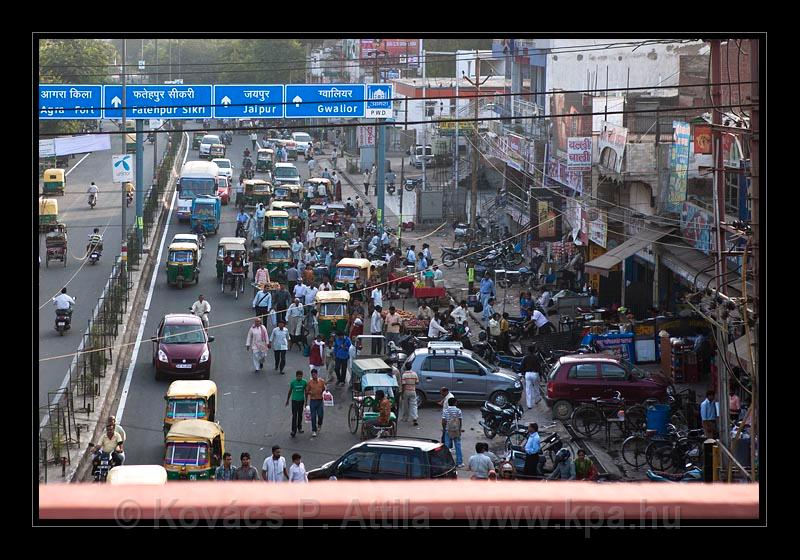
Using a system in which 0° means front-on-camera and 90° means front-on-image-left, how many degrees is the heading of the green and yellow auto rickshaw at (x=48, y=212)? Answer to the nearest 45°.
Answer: approximately 180°

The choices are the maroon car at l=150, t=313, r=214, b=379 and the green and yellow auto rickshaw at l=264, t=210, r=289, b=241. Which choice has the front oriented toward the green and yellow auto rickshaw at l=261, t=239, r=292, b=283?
the green and yellow auto rickshaw at l=264, t=210, r=289, b=241

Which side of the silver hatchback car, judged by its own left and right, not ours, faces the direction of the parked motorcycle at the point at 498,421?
right

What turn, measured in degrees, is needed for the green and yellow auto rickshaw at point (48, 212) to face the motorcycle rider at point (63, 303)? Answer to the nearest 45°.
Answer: approximately 180°

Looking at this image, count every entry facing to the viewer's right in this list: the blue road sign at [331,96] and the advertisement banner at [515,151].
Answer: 0

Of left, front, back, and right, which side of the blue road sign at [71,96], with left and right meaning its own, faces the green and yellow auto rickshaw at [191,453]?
front

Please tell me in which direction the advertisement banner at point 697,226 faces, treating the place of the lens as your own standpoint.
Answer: facing the viewer and to the left of the viewer

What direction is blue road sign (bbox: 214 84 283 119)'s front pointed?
toward the camera

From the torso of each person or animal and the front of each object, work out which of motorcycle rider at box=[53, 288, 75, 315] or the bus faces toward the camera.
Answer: the bus

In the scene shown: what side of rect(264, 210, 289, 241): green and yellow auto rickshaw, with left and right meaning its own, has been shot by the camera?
front

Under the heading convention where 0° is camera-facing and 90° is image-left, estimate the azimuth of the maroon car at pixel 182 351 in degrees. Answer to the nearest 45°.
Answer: approximately 0°

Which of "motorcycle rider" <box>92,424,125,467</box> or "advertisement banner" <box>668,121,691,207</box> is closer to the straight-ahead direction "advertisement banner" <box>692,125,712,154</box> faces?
the motorcycle rider

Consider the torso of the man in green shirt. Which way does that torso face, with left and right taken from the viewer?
facing the viewer

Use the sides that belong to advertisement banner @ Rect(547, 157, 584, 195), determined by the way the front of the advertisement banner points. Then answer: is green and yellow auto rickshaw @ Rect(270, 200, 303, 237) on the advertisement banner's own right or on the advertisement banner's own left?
on the advertisement banner's own right

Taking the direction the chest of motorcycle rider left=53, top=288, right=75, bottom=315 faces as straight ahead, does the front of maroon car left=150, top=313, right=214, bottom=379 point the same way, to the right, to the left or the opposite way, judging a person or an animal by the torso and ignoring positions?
the opposite way

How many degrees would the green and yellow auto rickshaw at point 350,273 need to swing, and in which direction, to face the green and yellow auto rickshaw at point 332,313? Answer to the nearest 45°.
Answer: approximately 45° to its left

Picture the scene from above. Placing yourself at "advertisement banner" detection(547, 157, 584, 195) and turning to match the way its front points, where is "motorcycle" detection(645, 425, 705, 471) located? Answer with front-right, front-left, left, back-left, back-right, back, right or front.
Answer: front-left

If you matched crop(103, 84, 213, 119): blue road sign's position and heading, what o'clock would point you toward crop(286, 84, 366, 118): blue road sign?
crop(286, 84, 366, 118): blue road sign is roughly at 9 o'clock from crop(103, 84, 213, 119): blue road sign.

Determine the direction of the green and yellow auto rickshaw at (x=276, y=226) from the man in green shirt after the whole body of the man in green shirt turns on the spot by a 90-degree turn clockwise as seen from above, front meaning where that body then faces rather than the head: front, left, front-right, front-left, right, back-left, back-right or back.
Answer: right
